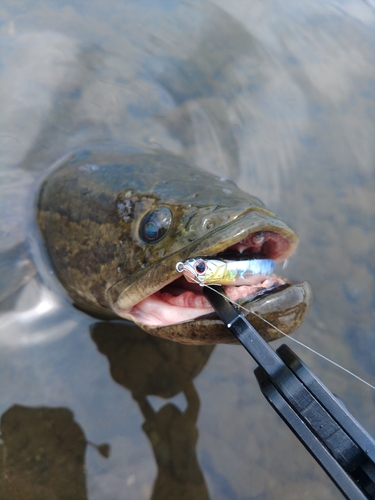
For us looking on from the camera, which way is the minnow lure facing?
facing to the left of the viewer

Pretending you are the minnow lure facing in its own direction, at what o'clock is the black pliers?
The black pliers is roughly at 7 o'clock from the minnow lure.
